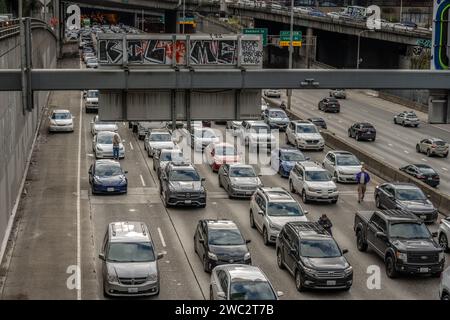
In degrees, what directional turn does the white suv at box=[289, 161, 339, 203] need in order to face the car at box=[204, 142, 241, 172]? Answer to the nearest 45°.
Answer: approximately 180°

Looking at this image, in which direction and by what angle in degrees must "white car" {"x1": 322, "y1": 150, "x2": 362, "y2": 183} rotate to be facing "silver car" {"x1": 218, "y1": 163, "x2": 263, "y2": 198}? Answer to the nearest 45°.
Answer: approximately 90° to its right

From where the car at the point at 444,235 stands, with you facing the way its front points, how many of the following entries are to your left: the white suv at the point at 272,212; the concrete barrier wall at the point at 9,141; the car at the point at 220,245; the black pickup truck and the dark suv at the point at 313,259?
0

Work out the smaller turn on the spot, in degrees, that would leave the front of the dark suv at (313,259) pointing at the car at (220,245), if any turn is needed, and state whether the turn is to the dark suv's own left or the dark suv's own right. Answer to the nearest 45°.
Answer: approximately 135° to the dark suv's own right

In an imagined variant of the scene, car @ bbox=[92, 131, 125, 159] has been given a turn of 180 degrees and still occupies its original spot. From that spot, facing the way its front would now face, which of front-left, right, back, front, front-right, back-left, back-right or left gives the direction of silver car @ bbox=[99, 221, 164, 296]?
back

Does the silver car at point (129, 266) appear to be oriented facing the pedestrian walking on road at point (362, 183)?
no

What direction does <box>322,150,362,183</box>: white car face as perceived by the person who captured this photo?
facing the viewer and to the right of the viewer

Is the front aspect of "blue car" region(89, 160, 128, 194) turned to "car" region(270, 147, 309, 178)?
no

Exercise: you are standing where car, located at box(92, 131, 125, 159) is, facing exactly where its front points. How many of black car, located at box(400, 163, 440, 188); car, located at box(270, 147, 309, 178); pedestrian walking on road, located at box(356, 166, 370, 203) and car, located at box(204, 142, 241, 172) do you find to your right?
0

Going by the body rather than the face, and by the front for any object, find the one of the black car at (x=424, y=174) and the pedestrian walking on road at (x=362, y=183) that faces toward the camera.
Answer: the pedestrian walking on road

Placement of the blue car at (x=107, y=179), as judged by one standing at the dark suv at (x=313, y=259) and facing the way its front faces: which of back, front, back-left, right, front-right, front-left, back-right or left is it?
back

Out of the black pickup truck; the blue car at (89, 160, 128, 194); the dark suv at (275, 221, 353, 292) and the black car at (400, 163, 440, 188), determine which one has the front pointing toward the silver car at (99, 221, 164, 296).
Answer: the blue car

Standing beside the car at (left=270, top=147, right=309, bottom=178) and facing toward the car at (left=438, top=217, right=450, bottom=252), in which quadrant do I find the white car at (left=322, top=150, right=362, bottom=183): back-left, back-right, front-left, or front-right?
front-left

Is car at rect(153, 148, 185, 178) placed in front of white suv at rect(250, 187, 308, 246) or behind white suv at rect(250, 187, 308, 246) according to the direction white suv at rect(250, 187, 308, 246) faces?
behind

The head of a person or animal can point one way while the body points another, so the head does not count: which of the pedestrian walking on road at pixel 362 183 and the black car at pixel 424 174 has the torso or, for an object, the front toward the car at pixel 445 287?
the pedestrian walking on road

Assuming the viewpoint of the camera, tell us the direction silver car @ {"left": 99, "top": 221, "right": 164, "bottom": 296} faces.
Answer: facing the viewer

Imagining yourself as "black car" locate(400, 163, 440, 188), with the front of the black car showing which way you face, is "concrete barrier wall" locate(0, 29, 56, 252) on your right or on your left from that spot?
on your left

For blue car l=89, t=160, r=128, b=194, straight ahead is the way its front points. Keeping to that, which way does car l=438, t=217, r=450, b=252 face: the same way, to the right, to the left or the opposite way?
the same way

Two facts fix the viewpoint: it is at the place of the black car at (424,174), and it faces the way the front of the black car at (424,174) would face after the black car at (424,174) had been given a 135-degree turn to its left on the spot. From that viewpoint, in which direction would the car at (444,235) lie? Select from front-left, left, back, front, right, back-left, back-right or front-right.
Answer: front

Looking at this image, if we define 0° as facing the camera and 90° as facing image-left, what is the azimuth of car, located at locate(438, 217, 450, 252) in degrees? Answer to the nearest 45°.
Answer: approximately 315°
